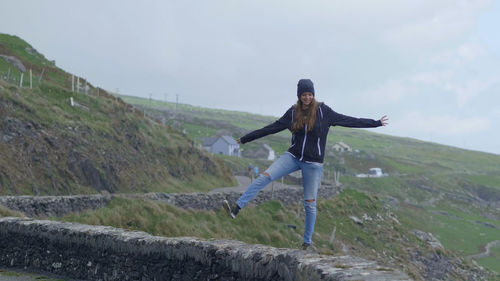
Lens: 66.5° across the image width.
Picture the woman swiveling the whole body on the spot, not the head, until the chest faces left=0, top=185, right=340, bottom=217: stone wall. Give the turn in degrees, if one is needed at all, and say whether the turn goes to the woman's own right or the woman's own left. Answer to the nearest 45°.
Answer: approximately 135° to the woman's own right

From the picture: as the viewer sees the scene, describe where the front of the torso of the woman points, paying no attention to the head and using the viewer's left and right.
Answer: facing the viewer

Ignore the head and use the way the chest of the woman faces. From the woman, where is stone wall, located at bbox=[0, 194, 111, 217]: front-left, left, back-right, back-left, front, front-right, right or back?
back-right
